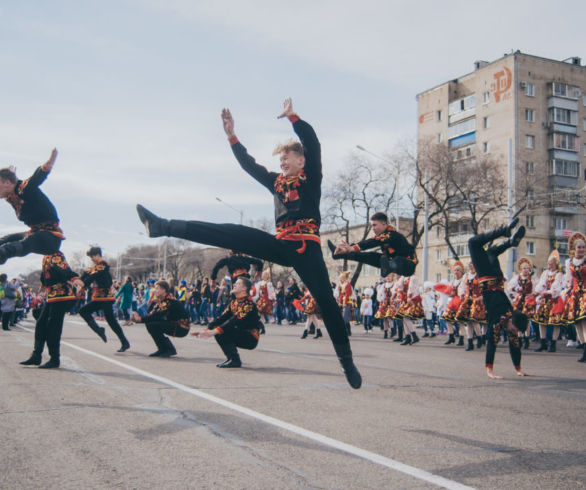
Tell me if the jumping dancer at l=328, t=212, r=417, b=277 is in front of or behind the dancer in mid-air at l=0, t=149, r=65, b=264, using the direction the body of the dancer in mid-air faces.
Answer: behind

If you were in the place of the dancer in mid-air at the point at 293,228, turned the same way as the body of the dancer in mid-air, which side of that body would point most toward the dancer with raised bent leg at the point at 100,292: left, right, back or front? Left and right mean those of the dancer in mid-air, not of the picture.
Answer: right

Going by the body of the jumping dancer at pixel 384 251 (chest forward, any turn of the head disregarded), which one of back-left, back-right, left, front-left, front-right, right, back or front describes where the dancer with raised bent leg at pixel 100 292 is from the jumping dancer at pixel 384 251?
front-right

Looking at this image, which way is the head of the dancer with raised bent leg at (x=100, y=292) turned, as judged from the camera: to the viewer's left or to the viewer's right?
to the viewer's left

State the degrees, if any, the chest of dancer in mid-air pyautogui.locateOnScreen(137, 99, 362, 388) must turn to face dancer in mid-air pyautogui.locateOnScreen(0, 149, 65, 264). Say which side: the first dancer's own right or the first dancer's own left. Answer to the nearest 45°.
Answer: approximately 90° to the first dancer's own right
